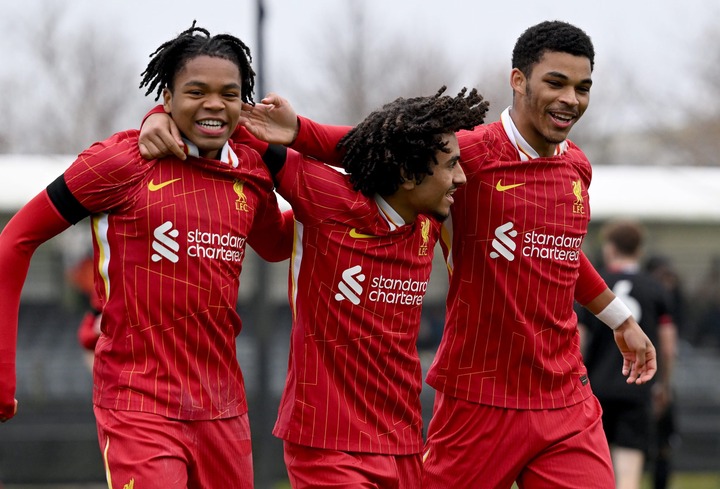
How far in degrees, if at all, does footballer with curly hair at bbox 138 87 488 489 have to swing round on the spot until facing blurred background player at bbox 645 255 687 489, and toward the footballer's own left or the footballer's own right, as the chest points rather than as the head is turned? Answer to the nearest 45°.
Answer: approximately 90° to the footballer's own left

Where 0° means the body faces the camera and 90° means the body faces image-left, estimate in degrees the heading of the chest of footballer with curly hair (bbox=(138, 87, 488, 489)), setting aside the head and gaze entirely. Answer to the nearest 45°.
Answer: approximately 315°

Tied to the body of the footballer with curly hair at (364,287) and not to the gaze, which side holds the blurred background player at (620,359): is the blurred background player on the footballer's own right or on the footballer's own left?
on the footballer's own left

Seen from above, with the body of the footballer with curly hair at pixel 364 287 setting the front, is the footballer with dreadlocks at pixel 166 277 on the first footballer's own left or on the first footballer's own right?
on the first footballer's own right
